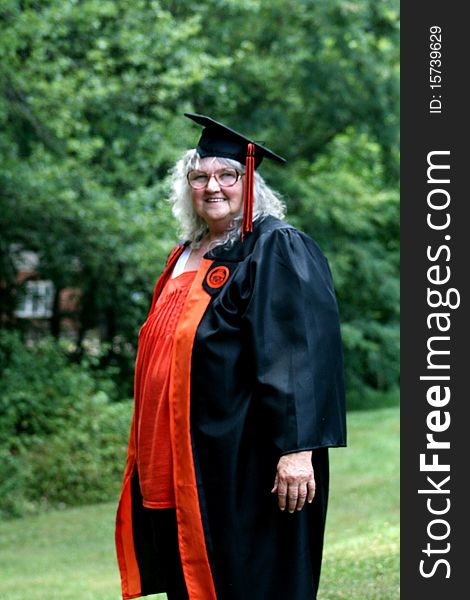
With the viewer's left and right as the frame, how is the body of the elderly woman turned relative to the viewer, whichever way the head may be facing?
facing the viewer and to the left of the viewer
